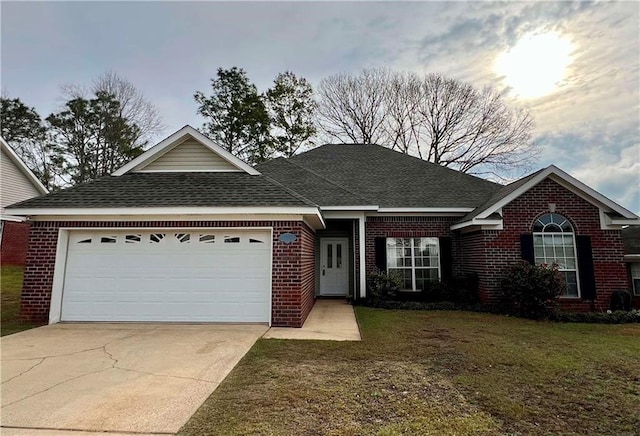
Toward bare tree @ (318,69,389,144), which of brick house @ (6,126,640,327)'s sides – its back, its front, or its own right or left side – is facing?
back

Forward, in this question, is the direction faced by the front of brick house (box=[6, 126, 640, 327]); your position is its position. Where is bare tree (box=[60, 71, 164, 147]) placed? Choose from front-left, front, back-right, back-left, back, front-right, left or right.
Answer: back-right

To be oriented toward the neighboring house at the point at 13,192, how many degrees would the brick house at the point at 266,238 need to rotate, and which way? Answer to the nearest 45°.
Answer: approximately 135° to its right

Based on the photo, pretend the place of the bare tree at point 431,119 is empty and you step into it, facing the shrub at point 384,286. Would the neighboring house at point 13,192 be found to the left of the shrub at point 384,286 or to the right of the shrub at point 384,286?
right

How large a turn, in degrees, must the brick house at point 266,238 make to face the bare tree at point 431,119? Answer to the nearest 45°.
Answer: approximately 135° to its left

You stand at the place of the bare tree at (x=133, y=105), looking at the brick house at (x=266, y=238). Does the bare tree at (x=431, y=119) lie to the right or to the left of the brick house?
left

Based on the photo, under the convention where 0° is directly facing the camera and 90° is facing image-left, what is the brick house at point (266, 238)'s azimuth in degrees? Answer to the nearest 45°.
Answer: approximately 0°
